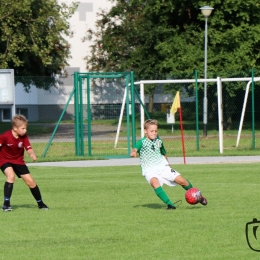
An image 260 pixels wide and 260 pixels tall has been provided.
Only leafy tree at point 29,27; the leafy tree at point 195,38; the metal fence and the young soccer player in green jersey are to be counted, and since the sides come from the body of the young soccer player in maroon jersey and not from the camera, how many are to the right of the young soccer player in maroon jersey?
0

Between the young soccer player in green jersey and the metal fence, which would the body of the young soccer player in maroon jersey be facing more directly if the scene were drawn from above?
the young soccer player in green jersey

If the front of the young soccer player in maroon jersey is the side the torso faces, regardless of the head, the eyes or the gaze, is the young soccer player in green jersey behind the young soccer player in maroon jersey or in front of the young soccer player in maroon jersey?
in front

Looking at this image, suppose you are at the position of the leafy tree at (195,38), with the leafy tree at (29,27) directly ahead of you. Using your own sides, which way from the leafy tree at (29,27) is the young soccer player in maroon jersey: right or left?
left

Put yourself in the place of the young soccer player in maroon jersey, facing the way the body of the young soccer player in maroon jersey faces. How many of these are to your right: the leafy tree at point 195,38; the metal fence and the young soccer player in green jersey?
0

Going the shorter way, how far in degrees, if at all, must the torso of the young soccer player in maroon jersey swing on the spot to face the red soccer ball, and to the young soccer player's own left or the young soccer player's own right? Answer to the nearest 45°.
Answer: approximately 45° to the young soccer player's own left

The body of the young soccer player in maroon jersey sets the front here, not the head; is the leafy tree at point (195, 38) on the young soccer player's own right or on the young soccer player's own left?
on the young soccer player's own left

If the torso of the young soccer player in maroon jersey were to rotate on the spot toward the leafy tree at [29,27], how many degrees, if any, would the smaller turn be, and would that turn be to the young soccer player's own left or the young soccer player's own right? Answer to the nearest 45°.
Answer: approximately 135° to the young soccer player's own left

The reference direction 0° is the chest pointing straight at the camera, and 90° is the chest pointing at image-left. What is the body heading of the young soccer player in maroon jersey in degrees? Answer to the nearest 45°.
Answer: approximately 315°

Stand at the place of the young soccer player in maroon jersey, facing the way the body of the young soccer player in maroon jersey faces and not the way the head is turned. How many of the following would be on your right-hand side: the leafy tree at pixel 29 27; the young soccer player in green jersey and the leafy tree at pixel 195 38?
0

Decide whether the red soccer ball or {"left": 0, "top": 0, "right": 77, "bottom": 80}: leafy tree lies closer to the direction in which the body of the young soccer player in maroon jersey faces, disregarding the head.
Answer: the red soccer ball
